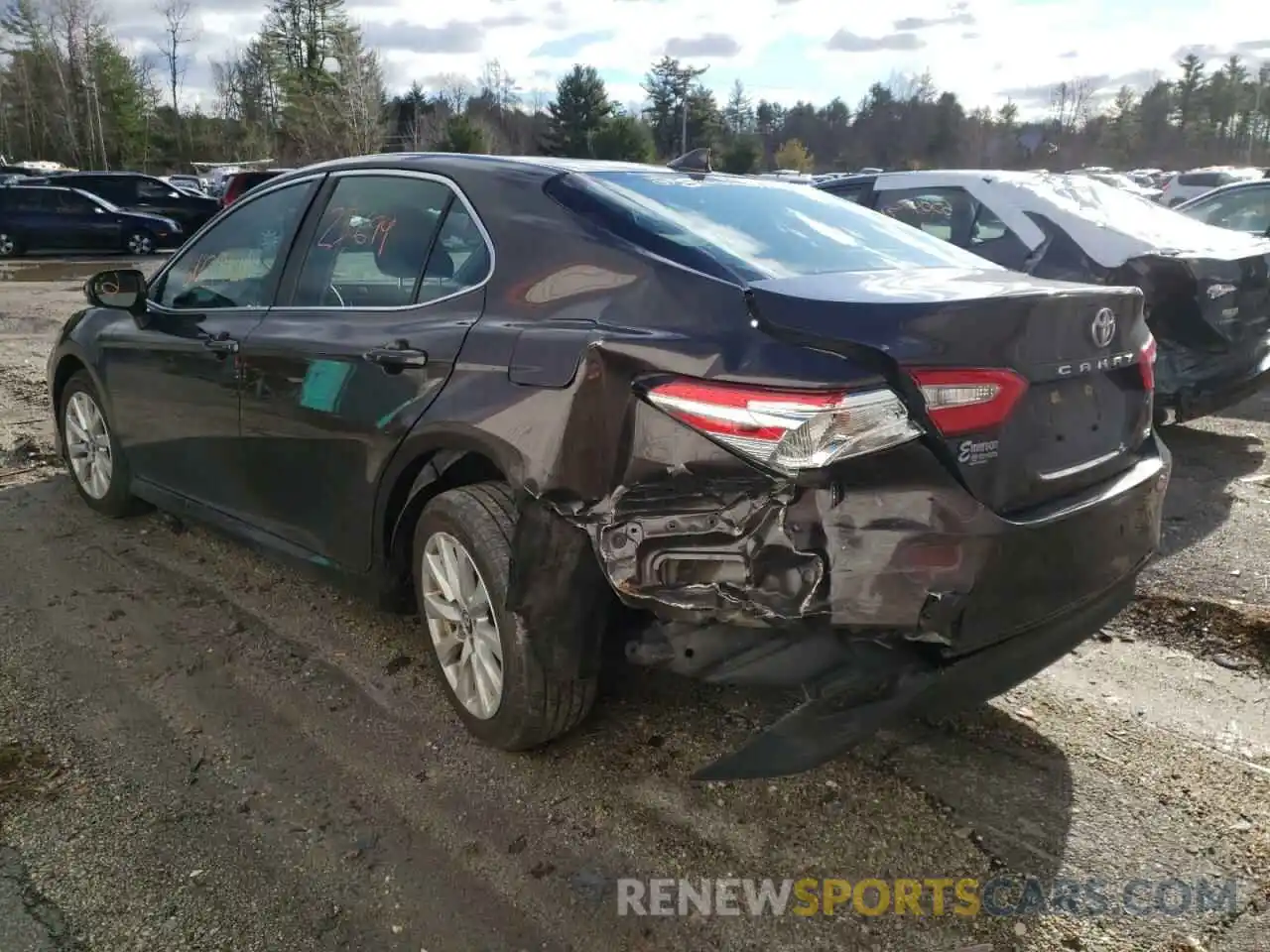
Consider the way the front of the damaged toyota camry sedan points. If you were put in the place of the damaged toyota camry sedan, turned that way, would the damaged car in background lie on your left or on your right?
on your right

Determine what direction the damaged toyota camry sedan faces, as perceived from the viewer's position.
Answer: facing away from the viewer and to the left of the viewer

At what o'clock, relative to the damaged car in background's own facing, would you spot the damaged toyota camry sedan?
The damaged toyota camry sedan is roughly at 8 o'clock from the damaged car in background.

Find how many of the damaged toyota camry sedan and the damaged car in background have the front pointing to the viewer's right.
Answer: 0

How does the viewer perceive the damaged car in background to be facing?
facing away from the viewer and to the left of the viewer

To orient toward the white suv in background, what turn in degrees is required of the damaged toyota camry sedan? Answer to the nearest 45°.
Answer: approximately 90° to its right

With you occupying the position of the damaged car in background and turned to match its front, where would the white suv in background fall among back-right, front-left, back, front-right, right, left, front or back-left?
front-right
